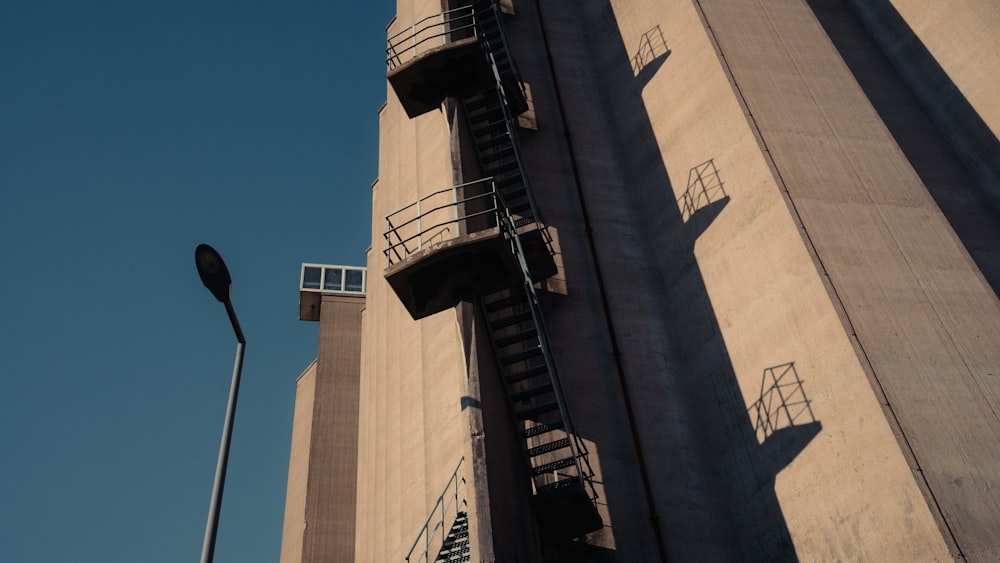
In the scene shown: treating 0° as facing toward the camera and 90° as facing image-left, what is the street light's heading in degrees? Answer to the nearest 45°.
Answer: approximately 45°
